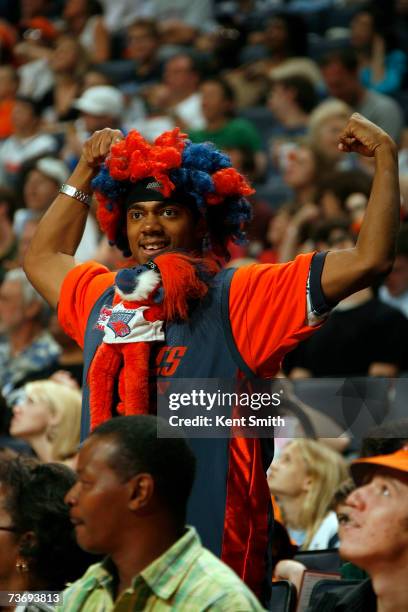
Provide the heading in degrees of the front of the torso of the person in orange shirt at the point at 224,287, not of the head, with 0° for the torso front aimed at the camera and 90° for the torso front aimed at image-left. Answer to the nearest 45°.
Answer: approximately 45°

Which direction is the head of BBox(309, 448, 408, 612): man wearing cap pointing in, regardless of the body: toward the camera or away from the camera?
toward the camera
